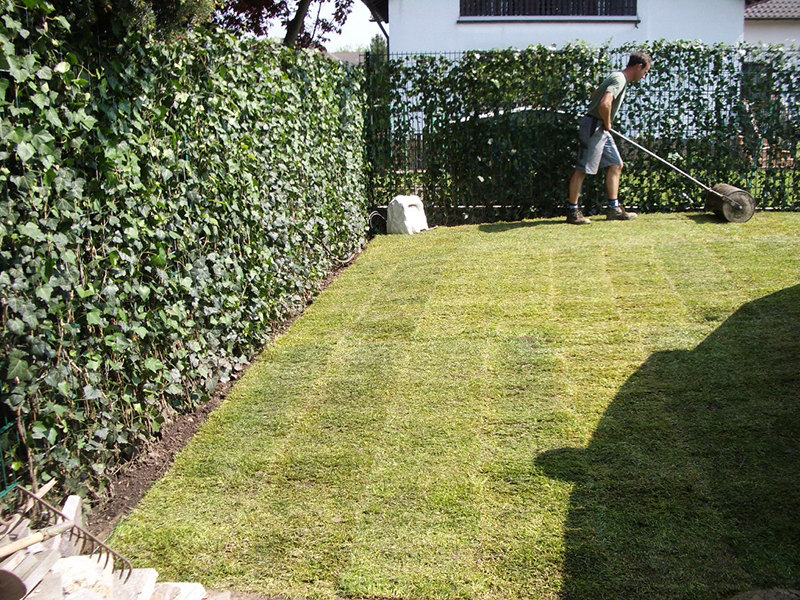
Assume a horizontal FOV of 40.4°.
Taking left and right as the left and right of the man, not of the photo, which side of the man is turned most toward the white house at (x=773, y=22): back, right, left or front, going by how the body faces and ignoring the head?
left

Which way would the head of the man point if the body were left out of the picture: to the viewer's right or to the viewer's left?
to the viewer's right

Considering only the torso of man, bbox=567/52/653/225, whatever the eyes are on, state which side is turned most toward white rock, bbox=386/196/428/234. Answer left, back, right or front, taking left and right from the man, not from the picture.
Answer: back

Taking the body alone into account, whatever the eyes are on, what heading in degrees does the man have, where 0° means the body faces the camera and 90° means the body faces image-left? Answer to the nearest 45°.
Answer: approximately 270°

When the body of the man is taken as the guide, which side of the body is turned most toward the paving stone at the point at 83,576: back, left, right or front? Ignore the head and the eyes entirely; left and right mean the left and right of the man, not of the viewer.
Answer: right

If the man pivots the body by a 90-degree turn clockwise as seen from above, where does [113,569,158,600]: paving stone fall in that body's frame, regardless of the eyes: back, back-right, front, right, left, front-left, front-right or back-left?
front

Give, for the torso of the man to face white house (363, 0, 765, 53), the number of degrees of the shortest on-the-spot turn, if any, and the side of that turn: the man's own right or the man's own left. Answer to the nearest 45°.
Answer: approximately 90° to the man's own left

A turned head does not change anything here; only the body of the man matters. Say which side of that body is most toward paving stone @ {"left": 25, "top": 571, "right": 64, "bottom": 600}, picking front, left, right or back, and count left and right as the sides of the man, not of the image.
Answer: right

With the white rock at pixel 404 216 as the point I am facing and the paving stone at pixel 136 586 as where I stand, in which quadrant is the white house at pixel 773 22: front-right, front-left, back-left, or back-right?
front-right
